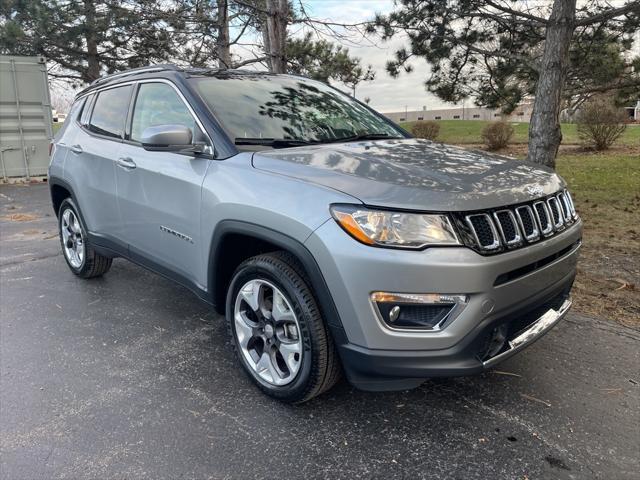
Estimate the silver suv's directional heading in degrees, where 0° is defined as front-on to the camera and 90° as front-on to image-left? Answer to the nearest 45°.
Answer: approximately 315°

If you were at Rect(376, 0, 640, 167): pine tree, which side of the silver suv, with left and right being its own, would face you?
left

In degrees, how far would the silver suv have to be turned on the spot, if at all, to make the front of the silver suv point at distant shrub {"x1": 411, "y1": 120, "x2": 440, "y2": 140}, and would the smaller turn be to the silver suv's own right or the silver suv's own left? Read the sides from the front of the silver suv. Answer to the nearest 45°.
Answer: approximately 135° to the silver suv's own left

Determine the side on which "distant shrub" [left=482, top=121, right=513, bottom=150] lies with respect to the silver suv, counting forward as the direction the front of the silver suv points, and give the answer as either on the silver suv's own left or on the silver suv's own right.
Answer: on the silver suv's own left

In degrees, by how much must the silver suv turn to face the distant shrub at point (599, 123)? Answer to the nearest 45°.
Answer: approximately 90° to its left
